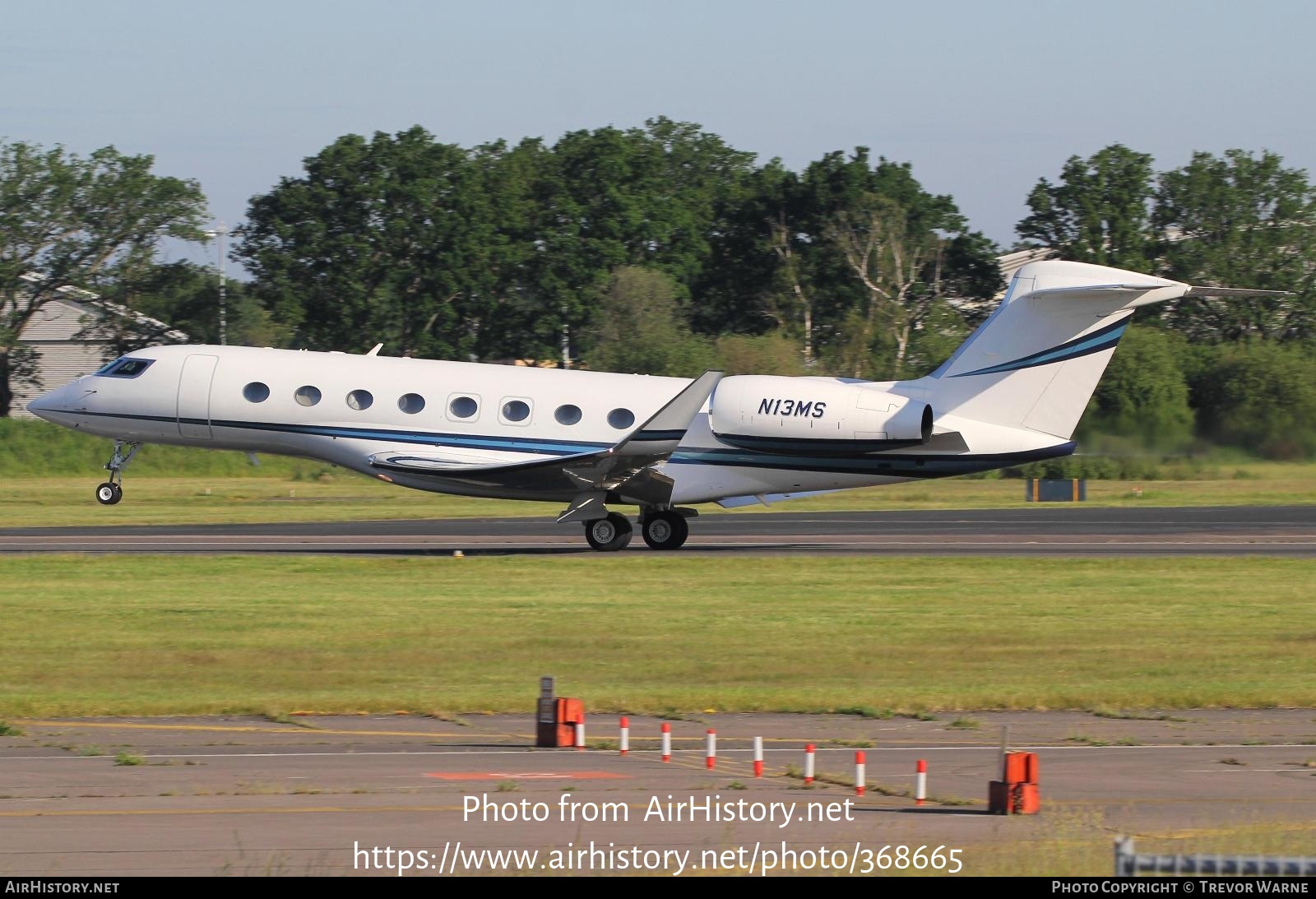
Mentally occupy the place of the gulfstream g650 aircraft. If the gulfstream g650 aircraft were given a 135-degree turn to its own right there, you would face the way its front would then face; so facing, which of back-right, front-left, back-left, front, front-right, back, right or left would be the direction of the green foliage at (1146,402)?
front

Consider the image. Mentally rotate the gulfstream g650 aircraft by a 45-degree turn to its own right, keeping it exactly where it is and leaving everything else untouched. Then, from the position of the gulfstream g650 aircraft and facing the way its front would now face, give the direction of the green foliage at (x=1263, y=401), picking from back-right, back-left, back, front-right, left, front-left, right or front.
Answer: right

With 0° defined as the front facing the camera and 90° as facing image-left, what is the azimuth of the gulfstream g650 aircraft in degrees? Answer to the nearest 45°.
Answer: approximately 90°
